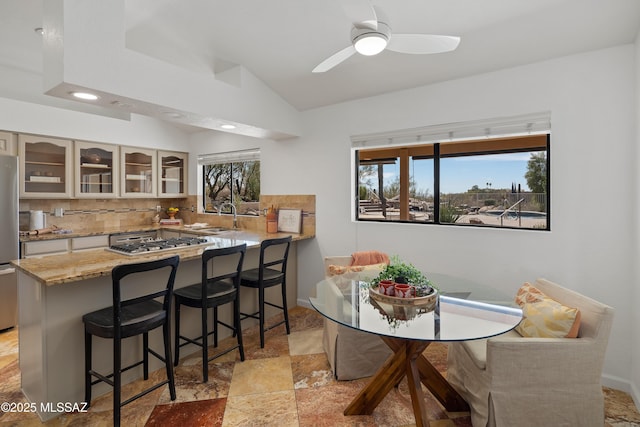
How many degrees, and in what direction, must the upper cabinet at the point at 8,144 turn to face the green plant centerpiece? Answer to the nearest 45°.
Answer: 0° — it already faces it

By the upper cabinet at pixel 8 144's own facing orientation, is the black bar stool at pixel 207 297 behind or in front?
in front

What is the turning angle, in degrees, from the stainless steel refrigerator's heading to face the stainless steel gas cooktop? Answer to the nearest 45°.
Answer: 0° — it already faces it

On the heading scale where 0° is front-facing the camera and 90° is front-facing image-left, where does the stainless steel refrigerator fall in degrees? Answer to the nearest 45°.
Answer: approximately 315°

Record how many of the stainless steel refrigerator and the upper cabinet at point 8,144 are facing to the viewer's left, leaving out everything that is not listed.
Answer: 0

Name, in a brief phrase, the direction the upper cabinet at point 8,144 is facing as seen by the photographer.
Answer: facing the viewer and to the right of the viewer

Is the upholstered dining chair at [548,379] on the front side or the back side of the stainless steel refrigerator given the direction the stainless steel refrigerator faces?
on the front side

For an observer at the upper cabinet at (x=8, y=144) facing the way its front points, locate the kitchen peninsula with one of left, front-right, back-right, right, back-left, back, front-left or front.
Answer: front-left

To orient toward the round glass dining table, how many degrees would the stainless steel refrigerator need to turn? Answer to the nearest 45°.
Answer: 0° — it already faces it
